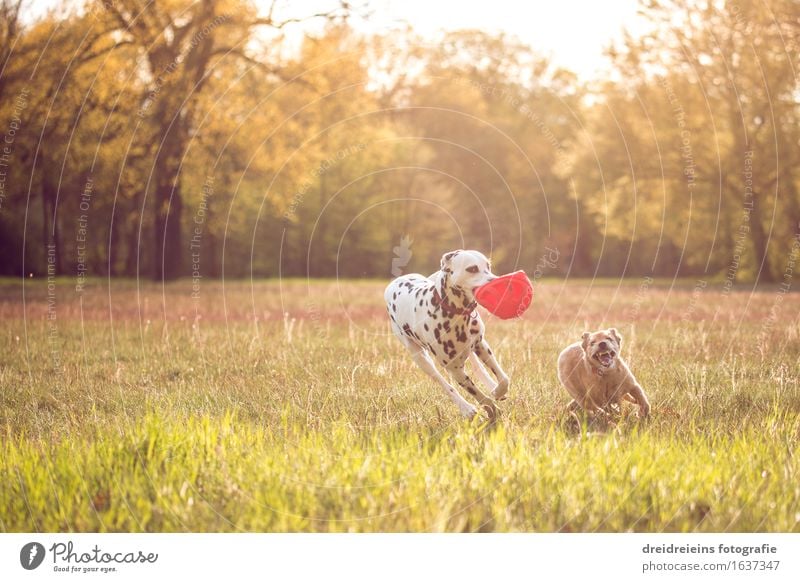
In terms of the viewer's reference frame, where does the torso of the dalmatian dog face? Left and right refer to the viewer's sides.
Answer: facing the viewer and to the right of the viewer

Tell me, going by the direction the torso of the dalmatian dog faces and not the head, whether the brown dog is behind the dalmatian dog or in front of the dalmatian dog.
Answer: in front

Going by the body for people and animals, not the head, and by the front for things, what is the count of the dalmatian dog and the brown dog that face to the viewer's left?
0
